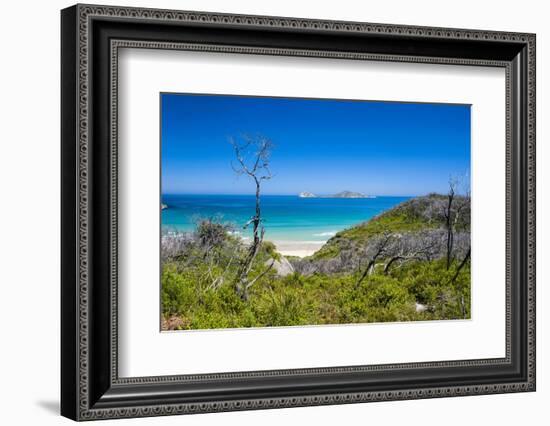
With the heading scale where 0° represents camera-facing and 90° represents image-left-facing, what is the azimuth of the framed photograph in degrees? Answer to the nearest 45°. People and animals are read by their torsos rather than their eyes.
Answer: approximately 315°
